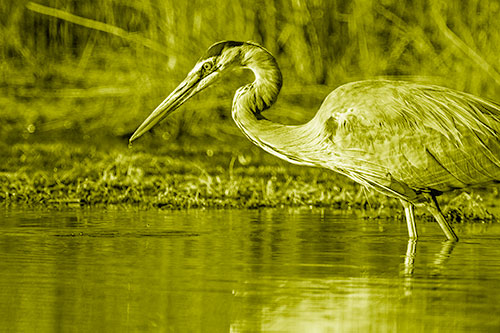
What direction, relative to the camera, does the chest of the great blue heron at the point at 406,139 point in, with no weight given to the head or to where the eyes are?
to the viewer's left
